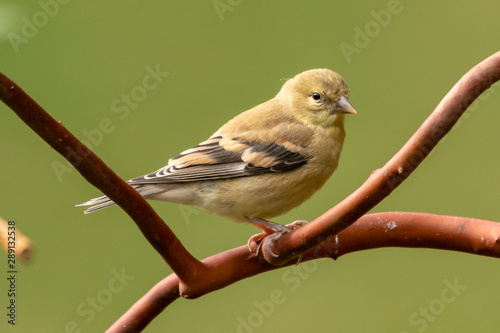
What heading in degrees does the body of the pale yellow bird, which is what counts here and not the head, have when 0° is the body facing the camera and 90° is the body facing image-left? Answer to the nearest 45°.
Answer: approximately 270°
